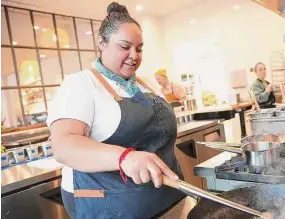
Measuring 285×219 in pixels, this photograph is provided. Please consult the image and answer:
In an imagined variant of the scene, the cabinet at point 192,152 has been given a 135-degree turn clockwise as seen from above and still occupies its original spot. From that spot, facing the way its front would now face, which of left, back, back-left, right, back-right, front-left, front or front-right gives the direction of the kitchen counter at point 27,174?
front-left

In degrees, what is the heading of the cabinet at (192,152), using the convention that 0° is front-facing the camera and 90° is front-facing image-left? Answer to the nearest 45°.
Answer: approximately 315°

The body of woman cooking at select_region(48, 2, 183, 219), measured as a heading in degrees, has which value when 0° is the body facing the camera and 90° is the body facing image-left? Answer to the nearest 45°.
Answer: approximately 315°

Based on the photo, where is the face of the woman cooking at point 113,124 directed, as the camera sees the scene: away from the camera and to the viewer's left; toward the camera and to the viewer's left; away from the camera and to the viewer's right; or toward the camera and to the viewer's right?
toward the camera and to the viewer's right

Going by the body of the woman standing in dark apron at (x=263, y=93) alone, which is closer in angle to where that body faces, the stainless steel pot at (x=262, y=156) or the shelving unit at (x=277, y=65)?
the stainless steel pot

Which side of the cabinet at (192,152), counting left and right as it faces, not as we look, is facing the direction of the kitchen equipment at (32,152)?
right

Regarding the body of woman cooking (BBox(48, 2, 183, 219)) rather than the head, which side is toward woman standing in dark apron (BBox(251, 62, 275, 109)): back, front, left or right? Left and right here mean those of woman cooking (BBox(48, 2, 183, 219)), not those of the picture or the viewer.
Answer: left

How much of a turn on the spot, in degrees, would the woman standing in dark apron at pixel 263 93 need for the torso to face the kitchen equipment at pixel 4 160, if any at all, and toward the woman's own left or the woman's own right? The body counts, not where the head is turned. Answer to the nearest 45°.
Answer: approximately 90° to the woman's own right

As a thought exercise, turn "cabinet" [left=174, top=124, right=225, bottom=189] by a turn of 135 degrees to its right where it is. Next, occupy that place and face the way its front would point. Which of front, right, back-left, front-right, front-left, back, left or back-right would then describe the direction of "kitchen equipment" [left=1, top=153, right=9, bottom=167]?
front-left
